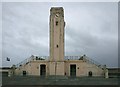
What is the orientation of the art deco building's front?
toward the camera
